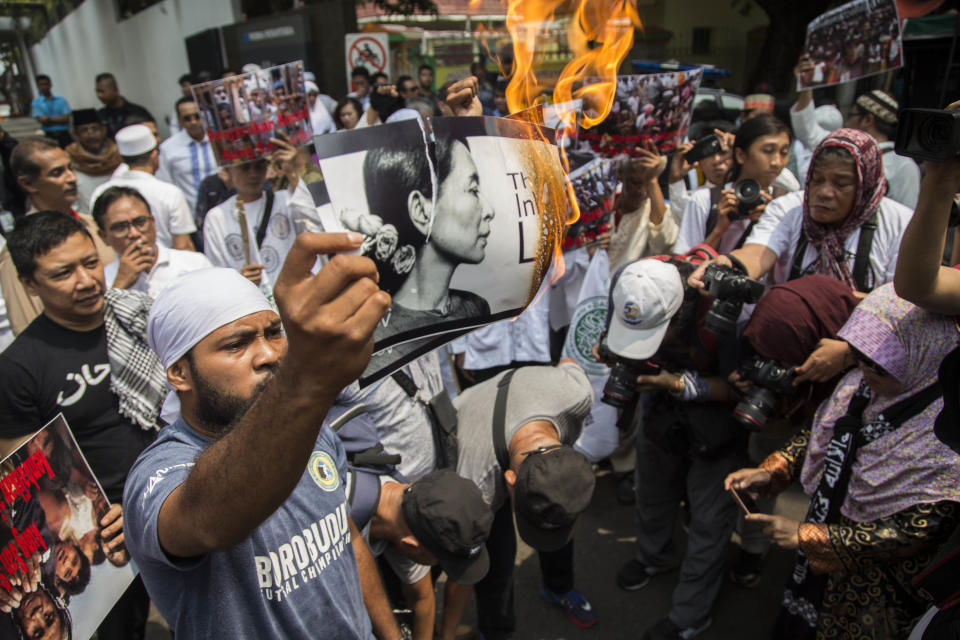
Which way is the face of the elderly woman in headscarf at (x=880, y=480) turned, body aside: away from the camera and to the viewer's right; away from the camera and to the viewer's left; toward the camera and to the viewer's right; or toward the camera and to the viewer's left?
toward the camera and to the viewer's left

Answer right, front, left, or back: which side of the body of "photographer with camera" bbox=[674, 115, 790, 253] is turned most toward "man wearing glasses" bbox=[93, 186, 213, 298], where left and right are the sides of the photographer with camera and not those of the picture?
right

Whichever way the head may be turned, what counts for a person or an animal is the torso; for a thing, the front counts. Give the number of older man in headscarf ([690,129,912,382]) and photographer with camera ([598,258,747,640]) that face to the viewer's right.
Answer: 0

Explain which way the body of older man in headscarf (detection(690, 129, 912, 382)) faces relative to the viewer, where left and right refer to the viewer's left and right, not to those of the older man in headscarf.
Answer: facing the viewer and to the left of the viewer

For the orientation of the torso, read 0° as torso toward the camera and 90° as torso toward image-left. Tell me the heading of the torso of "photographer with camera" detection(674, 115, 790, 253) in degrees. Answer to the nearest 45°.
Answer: approximately 315°
